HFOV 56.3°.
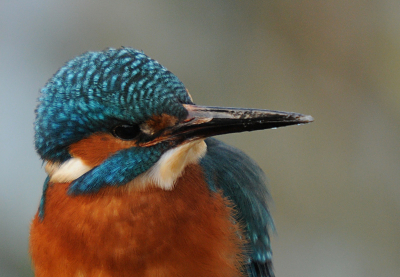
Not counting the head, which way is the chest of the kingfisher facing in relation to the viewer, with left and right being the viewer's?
facing the viewer
